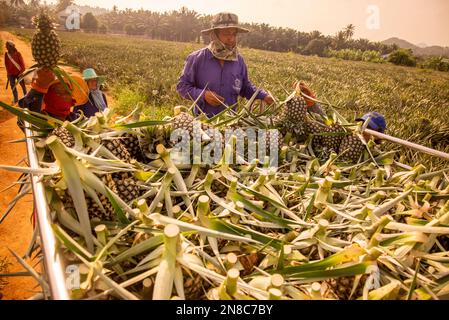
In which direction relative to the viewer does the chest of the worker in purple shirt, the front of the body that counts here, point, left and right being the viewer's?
facing the viewer and to the right of the viewer

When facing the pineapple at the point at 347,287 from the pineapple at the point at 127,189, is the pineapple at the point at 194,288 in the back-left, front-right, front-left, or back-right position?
front-right

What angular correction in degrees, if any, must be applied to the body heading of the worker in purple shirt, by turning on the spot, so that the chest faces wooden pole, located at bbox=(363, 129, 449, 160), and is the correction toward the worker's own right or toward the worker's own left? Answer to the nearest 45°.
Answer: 0° — they already face it

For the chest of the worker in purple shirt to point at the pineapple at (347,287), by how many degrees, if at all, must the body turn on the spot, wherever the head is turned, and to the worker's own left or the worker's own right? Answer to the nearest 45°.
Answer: approximately 45° to the worker's own right

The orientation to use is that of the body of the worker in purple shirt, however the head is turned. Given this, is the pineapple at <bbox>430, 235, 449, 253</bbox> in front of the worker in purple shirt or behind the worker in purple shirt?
in front

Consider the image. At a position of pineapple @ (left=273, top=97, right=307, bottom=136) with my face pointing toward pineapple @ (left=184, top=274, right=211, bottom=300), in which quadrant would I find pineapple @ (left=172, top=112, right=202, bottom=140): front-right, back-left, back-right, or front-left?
front-right

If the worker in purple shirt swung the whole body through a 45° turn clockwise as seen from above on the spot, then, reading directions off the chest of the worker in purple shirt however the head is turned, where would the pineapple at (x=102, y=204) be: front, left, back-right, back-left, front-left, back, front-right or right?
front

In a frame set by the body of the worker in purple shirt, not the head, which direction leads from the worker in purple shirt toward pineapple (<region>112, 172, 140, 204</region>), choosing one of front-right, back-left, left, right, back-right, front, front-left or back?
front-right

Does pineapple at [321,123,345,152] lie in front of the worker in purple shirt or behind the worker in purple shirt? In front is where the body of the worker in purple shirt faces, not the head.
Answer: in front
